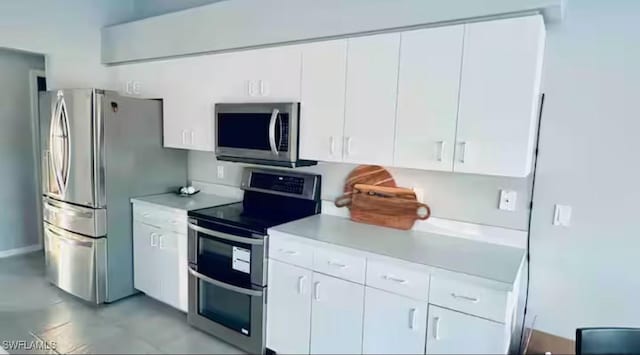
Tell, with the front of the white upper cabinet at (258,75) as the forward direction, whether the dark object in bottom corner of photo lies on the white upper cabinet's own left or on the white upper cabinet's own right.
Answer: on the white upper cabinet's own left

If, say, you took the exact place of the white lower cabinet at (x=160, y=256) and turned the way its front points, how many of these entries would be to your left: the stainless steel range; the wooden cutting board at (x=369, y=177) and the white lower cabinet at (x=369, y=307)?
3

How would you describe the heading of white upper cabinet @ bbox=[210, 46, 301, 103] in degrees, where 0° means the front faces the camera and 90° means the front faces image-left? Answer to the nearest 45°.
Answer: approximately 45°

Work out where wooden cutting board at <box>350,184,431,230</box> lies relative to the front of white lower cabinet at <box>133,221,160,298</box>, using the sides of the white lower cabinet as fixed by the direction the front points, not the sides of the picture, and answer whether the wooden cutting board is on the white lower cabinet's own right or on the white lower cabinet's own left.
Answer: on the white lower cabinet's own left

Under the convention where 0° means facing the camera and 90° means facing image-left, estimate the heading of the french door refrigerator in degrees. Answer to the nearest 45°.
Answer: approximately 45°

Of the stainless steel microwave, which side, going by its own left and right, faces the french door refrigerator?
right

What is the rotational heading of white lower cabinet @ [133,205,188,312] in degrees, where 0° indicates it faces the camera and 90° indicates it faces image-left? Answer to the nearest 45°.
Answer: approximately 45°

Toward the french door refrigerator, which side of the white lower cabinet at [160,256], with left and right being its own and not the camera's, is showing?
right

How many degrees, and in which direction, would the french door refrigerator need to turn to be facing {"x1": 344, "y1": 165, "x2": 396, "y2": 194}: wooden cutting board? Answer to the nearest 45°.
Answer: approximately 90° to its left

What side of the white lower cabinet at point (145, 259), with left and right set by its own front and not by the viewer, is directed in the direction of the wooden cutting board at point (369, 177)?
left

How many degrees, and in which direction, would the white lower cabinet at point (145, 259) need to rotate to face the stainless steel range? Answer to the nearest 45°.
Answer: approximately 90° to its left
